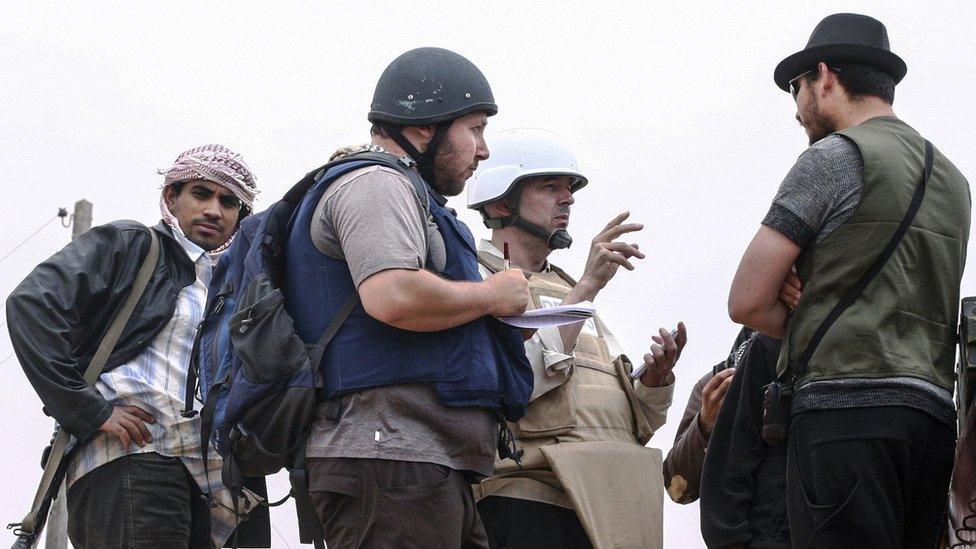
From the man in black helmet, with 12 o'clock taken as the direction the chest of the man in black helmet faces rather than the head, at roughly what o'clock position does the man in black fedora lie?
The man in black fedora is roughly at 12 o'clock from the man in black helmet.

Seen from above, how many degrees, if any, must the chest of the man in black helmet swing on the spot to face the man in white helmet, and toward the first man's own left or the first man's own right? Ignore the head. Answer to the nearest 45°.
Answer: approximately 45° to the first man's own left

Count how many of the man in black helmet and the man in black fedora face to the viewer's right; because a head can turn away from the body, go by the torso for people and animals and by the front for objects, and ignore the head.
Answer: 1

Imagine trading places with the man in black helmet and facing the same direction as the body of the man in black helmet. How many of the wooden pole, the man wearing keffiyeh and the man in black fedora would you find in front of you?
1

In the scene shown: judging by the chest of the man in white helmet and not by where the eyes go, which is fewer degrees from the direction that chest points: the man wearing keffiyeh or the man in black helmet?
the man in black helmet

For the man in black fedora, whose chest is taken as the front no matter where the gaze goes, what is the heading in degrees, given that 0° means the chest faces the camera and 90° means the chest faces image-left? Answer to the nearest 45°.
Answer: approximately 135°

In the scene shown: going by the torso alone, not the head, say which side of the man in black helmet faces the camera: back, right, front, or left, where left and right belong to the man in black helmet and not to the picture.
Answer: right

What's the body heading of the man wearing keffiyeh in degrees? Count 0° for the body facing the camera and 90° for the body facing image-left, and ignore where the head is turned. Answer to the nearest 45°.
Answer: approximately 315°

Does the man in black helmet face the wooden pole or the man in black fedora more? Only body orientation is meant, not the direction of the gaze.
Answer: the man in black fedora

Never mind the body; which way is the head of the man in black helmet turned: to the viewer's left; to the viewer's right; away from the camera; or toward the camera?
to the viewer's right
